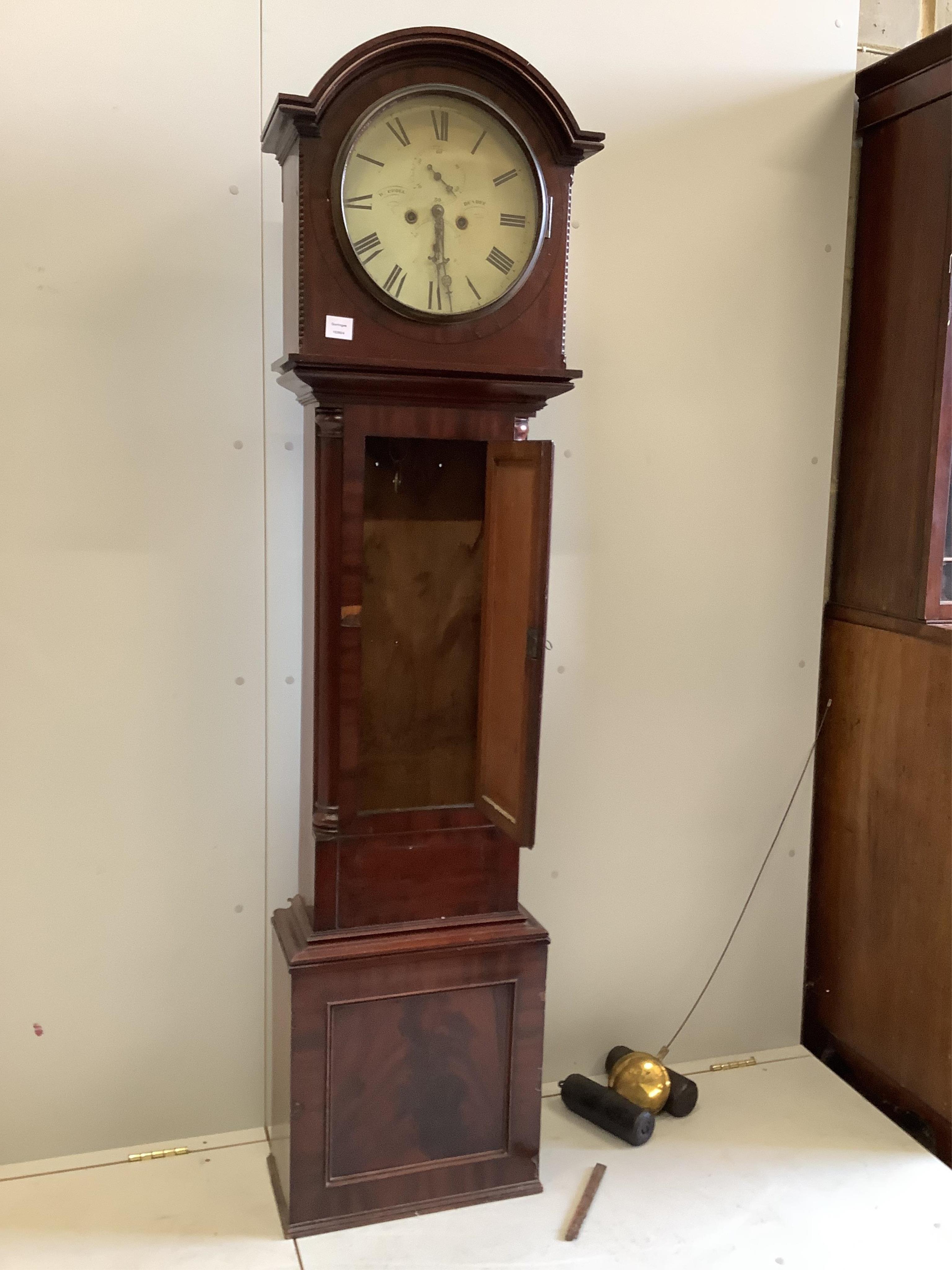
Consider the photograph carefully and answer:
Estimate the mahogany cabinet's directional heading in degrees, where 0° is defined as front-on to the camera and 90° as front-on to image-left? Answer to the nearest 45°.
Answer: approximately 315°

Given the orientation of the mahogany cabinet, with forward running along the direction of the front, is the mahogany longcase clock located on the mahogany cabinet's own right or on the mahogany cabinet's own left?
on the mahogany cabinet's own right
